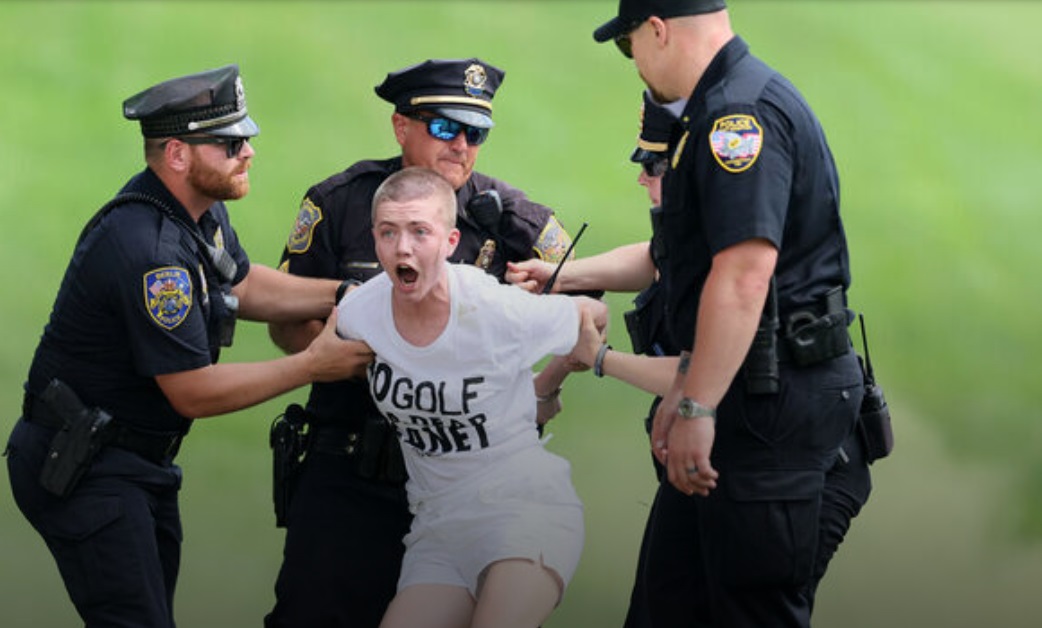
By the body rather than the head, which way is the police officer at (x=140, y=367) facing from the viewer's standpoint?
to the viewer's right

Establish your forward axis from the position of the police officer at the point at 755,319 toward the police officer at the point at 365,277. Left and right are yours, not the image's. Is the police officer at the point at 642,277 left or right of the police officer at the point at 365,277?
right

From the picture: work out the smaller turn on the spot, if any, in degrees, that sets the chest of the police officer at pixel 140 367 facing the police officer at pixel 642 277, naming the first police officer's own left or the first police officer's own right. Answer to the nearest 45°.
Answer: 0° — they already face them

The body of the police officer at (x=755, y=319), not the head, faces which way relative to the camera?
to the viewer's left

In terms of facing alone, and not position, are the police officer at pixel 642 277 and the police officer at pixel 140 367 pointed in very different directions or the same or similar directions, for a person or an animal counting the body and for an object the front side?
very different directions

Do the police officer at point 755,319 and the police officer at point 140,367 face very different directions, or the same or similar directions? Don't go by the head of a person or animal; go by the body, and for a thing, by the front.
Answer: very different directions

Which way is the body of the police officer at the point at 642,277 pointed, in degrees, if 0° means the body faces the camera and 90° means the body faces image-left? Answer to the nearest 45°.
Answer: approximately 90°

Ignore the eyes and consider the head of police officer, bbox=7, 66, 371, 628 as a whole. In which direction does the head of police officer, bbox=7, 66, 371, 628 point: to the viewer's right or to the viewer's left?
to the viewer's right

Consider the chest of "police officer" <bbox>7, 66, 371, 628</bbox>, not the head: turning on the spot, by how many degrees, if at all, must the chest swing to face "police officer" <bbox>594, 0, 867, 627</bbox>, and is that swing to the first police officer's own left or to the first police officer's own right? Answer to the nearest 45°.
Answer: approximately 45° to the first police officer's own right

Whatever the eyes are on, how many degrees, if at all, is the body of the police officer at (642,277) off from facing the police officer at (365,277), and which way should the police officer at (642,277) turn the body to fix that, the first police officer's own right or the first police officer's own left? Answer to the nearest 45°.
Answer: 0° — they already face them

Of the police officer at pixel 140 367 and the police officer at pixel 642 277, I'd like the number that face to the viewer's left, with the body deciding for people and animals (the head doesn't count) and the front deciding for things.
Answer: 1
